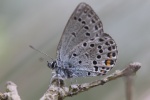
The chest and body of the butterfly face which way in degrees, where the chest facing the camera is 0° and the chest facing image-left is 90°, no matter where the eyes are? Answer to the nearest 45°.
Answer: approximately 90°
